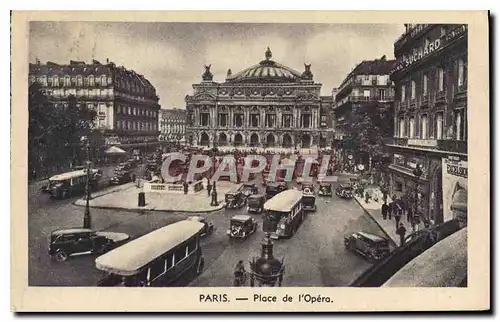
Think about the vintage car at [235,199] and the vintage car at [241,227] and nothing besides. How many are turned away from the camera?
0

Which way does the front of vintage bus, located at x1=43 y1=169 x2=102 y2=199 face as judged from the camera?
facing the viewer and to the left of the viewer

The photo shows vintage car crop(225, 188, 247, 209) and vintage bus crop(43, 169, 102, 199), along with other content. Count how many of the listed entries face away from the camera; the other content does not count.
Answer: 0

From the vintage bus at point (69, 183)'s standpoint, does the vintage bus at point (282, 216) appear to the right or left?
on its left

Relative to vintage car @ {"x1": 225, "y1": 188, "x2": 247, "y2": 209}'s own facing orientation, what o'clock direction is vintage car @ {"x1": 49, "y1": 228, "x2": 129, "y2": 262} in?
vintage car @ {"x1": 49, "y1": 228, "x2": 129, "y2": 262} is roughly at 1 o'clock from vintage car @ {"x1": 225, "y1": 188, "x2": 247, "y2": 209}.

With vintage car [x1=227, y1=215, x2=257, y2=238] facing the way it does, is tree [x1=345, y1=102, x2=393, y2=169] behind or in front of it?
behind
